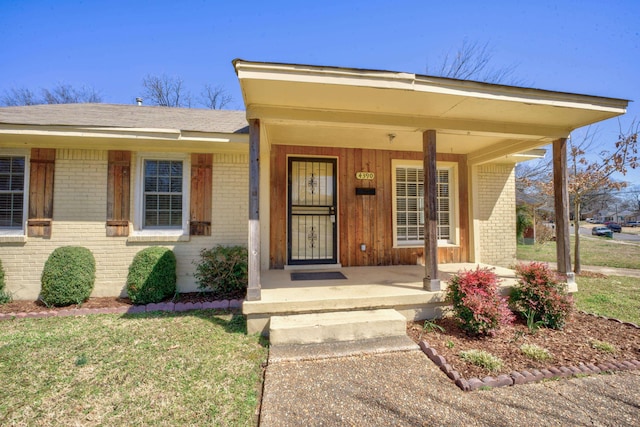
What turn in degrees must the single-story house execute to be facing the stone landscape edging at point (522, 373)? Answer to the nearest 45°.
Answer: approximately 45° to its left

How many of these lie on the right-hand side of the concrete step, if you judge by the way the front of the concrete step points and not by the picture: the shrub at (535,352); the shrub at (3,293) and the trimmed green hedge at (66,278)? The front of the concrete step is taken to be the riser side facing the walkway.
2

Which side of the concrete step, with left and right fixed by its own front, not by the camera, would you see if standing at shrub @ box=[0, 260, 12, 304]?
right

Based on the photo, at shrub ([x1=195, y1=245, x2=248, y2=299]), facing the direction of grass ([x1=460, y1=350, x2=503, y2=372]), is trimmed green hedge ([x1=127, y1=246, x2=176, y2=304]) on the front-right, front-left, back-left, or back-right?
back-right

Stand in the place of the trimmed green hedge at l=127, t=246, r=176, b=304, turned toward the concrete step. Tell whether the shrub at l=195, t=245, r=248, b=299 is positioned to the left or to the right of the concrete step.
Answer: left

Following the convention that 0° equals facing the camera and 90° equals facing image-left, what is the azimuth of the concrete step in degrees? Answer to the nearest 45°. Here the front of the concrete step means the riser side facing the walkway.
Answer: approximately 0°

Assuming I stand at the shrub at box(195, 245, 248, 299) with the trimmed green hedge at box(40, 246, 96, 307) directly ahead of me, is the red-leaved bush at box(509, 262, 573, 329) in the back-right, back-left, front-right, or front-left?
back-left

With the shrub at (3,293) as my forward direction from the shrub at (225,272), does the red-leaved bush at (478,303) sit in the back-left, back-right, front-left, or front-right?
back-left

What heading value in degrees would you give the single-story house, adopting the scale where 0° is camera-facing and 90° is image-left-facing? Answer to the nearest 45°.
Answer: approximately 0°
